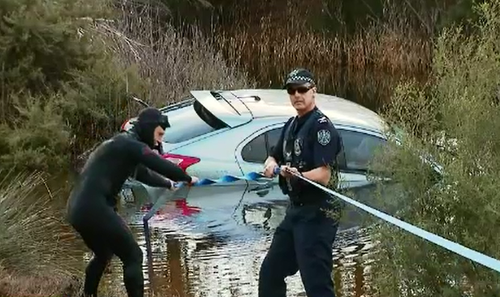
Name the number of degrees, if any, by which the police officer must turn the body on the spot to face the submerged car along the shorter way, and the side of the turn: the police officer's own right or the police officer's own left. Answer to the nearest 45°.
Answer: approximately 135° to the police officer's own right

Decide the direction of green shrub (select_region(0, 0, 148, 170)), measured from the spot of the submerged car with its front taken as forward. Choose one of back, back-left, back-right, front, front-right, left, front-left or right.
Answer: left

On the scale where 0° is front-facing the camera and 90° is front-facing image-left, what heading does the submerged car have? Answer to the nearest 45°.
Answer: approximately 225°

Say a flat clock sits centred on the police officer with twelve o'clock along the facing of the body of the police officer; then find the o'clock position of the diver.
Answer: The diver is roughly at 2 o'clock from the police officer.

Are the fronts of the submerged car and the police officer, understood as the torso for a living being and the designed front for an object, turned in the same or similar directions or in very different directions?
very different directions

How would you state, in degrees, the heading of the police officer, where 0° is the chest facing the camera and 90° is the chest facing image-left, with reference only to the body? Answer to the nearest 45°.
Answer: approximately 45°
